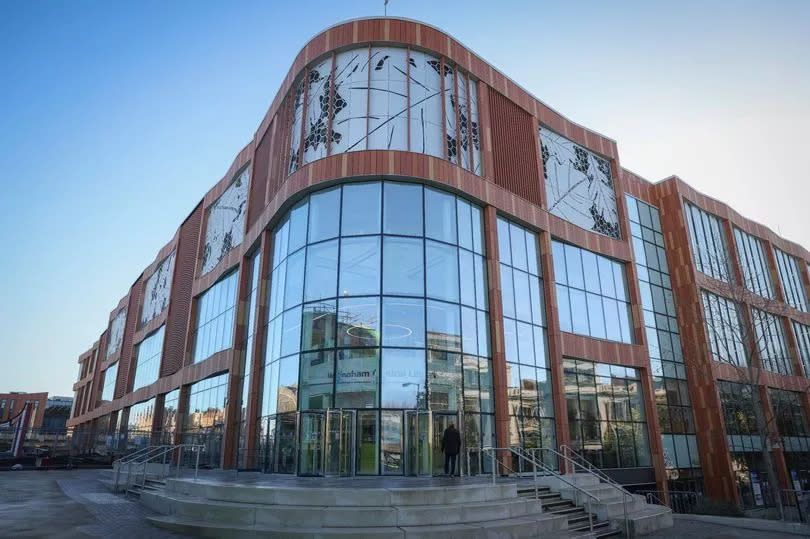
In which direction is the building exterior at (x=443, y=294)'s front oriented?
toward the camera
